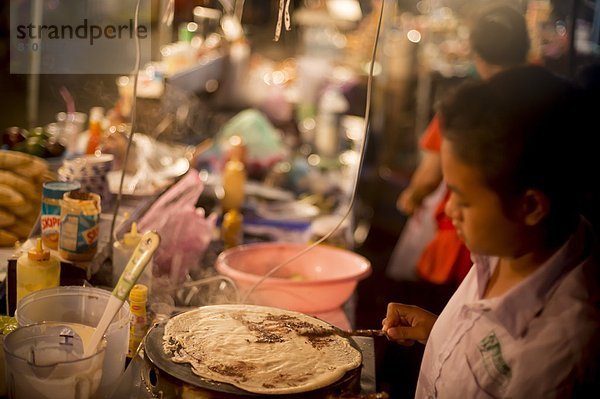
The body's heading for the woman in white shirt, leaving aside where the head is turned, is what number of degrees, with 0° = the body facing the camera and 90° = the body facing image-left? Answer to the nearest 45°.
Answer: approximately 45°

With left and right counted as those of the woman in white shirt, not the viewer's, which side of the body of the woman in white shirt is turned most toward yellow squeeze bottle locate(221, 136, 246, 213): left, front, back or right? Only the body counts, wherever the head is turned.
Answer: right

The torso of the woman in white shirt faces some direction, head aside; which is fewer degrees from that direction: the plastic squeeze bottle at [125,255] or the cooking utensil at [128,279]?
the cooking utensil

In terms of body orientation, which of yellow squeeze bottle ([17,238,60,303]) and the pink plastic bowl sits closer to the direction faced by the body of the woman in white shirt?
the yellow squeeze bottle

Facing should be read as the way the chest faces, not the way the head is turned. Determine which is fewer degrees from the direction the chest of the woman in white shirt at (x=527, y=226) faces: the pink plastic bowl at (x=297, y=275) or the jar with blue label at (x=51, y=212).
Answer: the jar with blue label

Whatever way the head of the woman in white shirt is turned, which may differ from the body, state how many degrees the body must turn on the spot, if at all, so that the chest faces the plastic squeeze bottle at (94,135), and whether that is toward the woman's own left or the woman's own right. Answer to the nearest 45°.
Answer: approximately 90° to the woman's own right

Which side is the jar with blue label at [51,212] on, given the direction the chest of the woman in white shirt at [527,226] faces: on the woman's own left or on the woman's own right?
on the woman's own right
